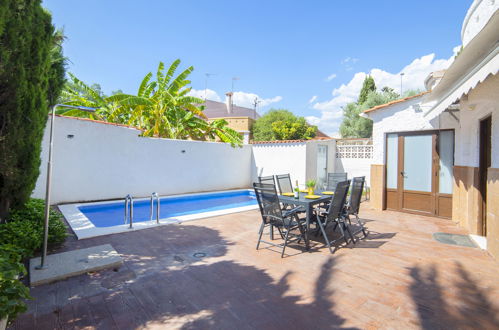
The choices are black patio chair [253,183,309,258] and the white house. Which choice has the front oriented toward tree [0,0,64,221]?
the white house

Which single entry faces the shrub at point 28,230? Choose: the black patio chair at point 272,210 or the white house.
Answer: the white house

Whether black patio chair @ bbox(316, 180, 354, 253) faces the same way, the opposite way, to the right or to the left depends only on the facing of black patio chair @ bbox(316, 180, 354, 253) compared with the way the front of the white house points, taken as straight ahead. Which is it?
to the right

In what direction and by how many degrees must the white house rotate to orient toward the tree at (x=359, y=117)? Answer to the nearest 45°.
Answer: approximately 135° to its right

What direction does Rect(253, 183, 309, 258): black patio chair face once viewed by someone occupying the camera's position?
facing away from the viewer and to the right of the viewer

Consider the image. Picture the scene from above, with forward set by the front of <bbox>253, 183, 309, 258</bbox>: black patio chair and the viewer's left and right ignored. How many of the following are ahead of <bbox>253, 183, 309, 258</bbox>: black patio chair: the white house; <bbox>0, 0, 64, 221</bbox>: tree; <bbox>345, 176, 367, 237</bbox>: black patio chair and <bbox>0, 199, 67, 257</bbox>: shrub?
2

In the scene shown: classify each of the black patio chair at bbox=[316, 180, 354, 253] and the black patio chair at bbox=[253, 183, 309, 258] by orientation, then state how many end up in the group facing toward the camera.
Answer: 0

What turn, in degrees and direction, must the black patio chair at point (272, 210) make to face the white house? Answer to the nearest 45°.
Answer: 0° — it already faces it

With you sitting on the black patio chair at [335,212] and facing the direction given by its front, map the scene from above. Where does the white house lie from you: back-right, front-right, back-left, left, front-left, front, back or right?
right

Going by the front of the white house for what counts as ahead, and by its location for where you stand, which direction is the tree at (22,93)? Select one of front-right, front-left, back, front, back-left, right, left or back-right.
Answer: front

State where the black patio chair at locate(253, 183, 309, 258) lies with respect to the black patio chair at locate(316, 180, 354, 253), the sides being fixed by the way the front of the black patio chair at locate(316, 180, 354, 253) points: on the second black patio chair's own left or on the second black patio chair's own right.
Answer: on the second black patio chair's own left

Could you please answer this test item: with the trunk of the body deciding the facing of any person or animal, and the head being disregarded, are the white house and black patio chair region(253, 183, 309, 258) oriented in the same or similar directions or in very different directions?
very different directions

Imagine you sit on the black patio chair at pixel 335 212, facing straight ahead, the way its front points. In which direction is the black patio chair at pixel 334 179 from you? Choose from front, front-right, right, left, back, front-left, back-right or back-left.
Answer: front-right

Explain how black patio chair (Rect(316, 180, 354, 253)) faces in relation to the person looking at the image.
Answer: facing away from the viewer and to the left of the viewer

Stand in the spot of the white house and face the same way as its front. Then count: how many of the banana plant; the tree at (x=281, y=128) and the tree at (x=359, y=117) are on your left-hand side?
0

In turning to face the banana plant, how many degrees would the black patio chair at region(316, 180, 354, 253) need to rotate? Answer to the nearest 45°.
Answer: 0° — it already faces it

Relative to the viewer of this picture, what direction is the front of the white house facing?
facing the viewer and to the left of the viewer
